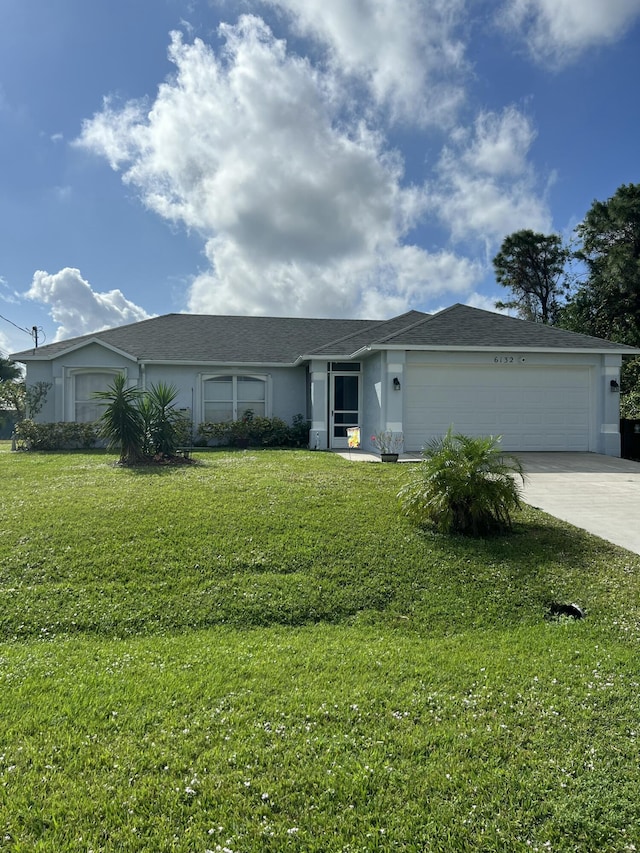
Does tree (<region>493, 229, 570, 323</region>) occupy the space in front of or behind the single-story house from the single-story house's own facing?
behind

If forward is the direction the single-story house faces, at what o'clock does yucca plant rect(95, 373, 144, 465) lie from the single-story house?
The yucca plant is roughly at 2 o'clock from the single-story house.

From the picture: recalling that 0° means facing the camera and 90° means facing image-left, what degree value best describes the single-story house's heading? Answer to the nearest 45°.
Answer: approximately 0°

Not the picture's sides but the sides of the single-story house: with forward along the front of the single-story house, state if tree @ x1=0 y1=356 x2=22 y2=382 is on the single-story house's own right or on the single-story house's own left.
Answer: on the single-story house's own right

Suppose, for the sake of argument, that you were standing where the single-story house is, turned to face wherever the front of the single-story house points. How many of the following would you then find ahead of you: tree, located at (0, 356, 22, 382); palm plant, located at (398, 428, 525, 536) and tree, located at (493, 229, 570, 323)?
1

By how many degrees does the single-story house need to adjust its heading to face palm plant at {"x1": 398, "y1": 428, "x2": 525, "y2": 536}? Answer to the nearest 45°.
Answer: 0° — it already faces it
